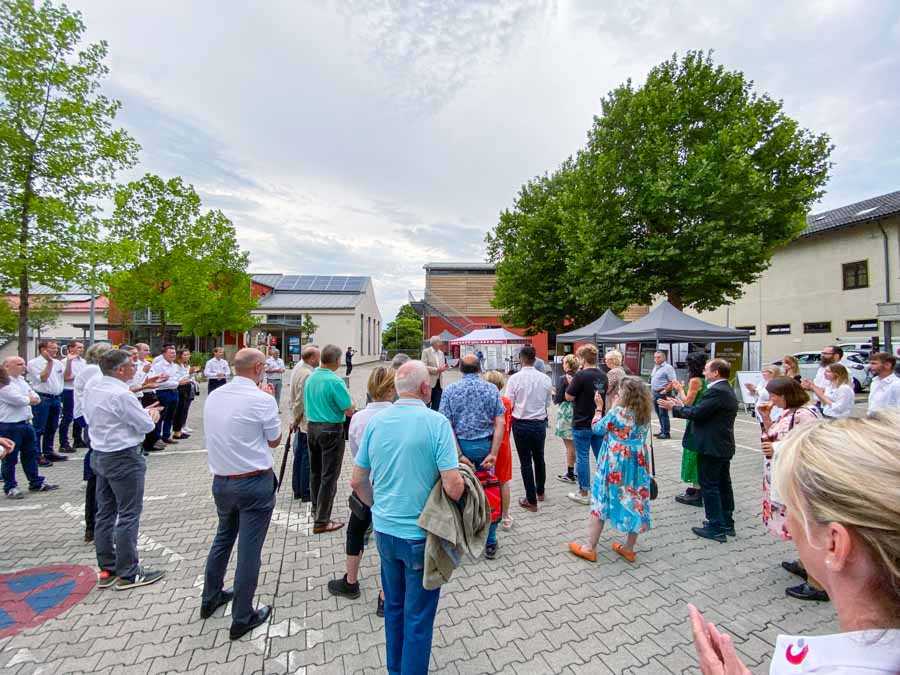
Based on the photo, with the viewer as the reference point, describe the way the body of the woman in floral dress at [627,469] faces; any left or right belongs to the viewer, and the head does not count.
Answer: facing away from the viewer and to the left of the viewer

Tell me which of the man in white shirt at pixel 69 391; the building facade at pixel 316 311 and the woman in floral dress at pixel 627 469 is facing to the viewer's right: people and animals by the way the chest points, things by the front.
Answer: the man in white shirt

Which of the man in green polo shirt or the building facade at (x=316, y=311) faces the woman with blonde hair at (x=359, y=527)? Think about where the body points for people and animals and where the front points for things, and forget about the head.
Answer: the building facade

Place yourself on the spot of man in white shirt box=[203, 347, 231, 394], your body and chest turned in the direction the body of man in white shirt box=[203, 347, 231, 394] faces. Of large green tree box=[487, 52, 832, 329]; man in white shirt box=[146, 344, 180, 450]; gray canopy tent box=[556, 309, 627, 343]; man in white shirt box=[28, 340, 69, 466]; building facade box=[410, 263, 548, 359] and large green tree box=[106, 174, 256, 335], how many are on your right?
2

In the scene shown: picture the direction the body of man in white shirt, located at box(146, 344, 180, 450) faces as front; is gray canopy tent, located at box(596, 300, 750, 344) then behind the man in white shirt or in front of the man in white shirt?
in front

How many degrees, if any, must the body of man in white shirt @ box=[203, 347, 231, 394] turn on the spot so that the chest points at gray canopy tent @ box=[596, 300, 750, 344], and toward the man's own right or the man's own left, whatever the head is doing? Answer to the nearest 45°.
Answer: approximately 45° to the man's own left

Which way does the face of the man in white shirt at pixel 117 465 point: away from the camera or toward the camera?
away from the camera

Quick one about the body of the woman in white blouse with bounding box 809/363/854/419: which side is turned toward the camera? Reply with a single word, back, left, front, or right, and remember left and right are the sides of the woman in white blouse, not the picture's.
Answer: left

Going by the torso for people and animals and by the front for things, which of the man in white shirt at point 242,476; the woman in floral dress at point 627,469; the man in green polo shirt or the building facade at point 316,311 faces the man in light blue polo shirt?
the building facade

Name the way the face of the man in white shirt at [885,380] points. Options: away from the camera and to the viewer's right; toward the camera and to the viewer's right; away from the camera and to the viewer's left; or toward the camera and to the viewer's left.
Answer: toward the camera and to the viewer's left

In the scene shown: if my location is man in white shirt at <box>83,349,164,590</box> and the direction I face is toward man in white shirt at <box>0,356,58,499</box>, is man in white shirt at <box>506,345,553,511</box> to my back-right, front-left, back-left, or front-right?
back-right

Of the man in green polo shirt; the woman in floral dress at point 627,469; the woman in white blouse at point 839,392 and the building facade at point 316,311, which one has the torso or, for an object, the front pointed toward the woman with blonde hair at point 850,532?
the building facade

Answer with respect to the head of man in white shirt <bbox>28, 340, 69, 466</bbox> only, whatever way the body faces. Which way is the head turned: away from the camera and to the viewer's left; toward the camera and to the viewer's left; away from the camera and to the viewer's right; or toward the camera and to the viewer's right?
toward the camera and to the viewer's right

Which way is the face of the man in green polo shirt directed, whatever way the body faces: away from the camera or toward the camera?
away from the camera

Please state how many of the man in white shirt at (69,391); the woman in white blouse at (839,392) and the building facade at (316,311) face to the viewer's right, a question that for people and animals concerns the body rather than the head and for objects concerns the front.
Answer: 1

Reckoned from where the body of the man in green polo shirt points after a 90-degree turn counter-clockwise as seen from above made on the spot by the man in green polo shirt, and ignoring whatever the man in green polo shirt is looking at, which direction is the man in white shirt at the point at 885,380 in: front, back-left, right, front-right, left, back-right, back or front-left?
back-right

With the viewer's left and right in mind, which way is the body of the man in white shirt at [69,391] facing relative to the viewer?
facing to the right of the viewer

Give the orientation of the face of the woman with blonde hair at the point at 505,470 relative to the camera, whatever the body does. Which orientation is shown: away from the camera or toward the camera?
away from the camera

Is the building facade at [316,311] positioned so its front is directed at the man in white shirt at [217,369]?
yes
